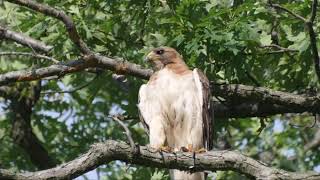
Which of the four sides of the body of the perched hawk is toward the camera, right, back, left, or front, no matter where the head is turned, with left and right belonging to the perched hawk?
front
